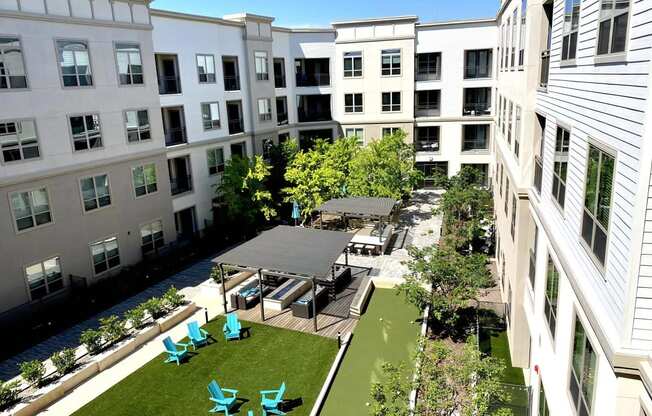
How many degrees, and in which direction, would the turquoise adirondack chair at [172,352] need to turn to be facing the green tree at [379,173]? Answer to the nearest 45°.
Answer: approximately 90° to its left

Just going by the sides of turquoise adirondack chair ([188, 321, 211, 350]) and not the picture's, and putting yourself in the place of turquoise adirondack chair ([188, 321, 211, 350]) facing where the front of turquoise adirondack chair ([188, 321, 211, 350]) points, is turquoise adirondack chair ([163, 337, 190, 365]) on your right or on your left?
on your right

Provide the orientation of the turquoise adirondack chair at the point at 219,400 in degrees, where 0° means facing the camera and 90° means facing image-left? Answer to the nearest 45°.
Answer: approximately 315°

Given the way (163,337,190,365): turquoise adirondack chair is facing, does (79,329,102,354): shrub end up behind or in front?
behind

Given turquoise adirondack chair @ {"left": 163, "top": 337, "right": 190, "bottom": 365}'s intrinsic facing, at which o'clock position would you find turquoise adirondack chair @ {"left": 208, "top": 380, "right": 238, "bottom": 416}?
turquoise adirondack chair @ {"left": 208, "top": 380, "right": 238, "bottom": 416} is roughly at 1 o'clock from turquoise adirondack chair @ {"left": 163, "top": 337, "right": 190, "bottom": 365}.

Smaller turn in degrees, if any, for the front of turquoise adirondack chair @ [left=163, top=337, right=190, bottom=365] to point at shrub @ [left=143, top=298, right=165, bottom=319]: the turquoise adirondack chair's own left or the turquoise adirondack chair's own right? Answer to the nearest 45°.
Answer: approximately 135° to the turquoise adirondack chair's own left

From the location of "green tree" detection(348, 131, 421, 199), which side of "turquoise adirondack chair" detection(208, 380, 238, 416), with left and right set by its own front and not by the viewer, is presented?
left

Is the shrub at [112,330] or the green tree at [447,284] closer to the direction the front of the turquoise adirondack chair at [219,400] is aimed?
the green tree

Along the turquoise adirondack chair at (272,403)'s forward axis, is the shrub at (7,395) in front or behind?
in front

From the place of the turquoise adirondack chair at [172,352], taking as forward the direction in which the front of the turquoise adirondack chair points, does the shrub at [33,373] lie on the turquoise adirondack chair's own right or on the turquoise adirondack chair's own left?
on the turquoise adirondack chair's own right

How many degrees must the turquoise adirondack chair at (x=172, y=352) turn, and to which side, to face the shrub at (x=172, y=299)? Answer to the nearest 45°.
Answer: approximately 135° to its left

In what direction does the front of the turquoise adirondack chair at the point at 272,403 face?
to the viewer's left
